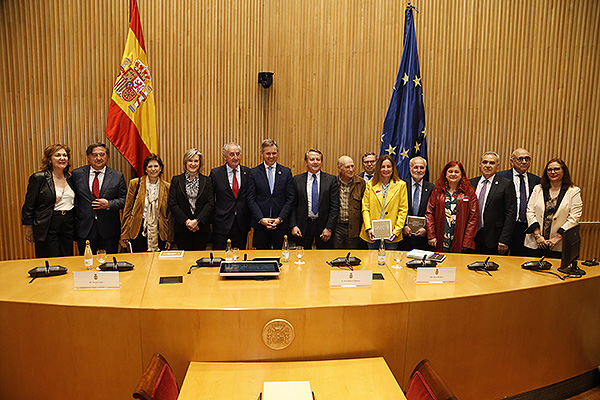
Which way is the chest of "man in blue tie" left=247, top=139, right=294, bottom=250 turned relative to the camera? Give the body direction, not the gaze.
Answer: toward the camera

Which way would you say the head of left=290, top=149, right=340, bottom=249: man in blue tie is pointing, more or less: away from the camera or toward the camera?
toward the camera

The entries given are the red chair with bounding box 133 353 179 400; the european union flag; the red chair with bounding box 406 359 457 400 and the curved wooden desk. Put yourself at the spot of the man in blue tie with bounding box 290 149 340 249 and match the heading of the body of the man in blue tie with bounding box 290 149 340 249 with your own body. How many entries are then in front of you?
3

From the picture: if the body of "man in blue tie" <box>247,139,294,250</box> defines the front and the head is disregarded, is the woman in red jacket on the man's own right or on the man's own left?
on the man's own left

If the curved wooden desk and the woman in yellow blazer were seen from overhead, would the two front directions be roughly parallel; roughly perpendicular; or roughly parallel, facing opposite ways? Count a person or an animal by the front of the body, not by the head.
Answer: roughly parallel

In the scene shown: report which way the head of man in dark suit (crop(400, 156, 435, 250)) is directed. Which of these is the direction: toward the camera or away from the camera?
toward the camera

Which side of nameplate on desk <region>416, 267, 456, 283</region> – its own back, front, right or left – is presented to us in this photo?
front

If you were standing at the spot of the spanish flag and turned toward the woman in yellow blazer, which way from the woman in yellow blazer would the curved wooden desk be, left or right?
right

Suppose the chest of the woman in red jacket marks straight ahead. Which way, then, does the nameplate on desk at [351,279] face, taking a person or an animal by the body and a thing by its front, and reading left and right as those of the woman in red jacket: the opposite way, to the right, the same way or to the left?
the same way

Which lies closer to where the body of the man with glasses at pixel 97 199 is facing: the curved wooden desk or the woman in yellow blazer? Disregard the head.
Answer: the curved wooden desk

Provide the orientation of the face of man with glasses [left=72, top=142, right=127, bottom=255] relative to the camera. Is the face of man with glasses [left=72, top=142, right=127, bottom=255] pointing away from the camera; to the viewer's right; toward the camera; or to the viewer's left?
toward the camera

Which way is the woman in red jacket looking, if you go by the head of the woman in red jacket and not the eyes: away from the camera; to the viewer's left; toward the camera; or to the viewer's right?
toward the camera

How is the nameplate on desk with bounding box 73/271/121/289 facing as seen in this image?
toward the camera

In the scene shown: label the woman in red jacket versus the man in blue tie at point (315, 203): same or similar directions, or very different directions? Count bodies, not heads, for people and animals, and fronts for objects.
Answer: same or similar directions

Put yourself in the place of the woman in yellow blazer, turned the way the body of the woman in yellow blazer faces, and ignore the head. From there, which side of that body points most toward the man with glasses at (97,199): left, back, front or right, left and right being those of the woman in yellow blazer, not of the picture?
right

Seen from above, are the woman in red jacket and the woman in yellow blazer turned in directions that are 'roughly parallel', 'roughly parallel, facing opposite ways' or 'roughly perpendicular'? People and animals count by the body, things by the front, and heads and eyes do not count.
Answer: roughly parallel

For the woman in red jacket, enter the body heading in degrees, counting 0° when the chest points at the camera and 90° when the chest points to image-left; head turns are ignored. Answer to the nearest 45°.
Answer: approximately 0°

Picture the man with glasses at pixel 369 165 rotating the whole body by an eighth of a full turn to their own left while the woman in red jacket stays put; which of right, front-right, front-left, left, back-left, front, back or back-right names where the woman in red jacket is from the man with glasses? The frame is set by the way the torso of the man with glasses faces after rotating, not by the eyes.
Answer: front
